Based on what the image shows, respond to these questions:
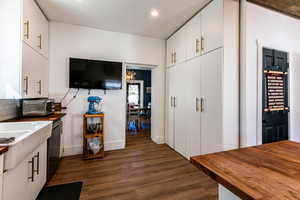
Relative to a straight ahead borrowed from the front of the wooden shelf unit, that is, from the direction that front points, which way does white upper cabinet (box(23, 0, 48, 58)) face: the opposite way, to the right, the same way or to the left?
to the left

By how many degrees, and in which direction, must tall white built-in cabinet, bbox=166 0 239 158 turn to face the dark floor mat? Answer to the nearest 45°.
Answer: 0° — it already faces it

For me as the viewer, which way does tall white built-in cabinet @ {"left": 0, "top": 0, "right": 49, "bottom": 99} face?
facing to the right of the viewer

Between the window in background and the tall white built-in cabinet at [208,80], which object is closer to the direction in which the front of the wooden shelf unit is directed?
the tall white built-in cabinet

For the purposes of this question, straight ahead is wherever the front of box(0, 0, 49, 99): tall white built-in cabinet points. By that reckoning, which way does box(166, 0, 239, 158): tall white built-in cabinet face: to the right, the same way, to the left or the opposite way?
the opposite way

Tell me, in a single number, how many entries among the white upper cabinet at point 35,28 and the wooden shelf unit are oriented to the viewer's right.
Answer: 1

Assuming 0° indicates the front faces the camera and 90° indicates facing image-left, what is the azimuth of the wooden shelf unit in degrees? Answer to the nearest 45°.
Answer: approximately 0°
